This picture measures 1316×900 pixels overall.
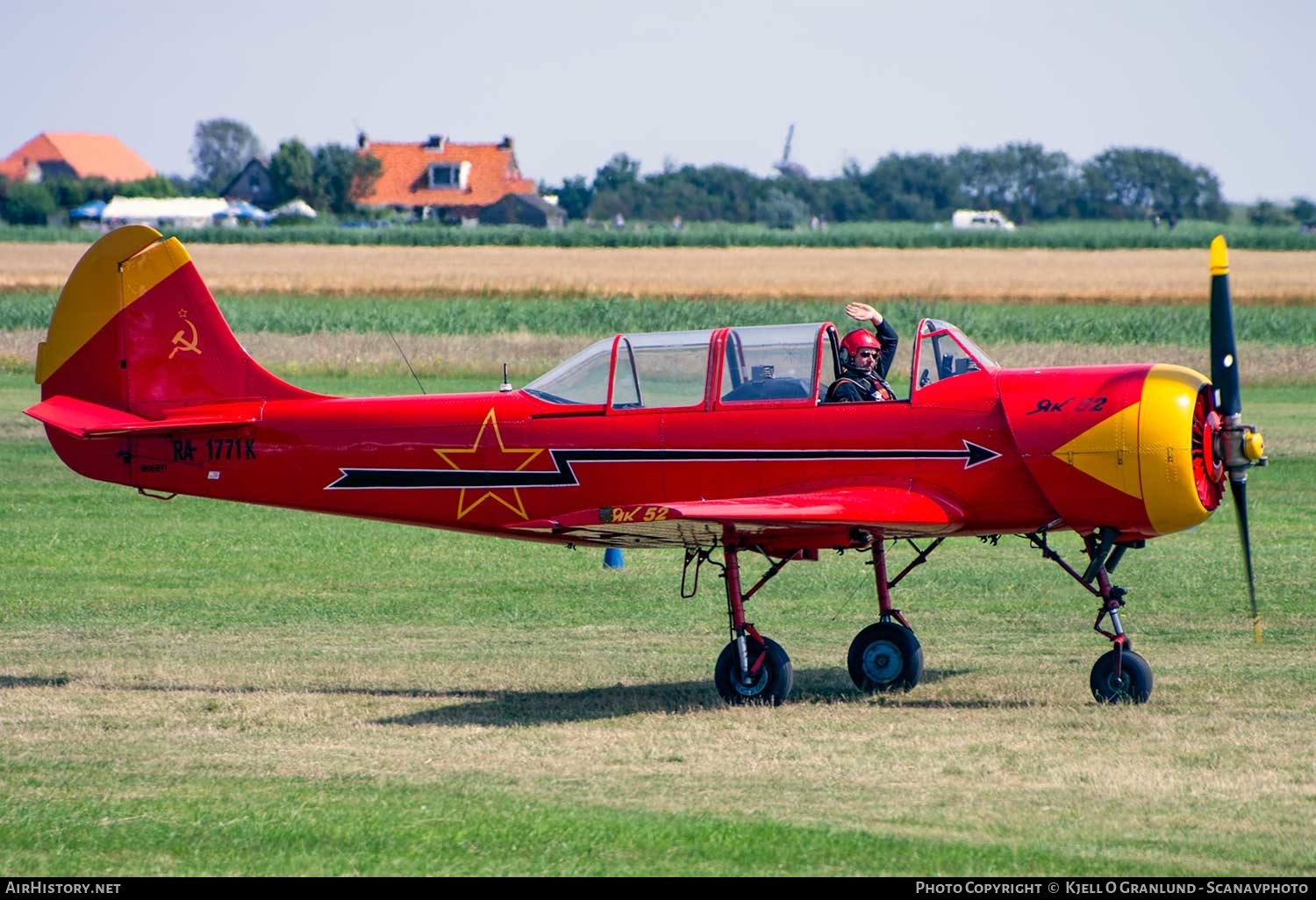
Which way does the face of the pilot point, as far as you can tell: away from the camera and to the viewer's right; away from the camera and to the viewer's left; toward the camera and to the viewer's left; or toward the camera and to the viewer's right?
toward the camera and to the viewer's right

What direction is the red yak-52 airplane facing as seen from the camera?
to the viewer's right
